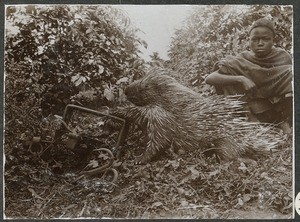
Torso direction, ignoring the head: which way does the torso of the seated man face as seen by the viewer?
toward the camera

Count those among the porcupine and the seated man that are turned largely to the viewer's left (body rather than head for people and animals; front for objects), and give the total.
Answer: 1

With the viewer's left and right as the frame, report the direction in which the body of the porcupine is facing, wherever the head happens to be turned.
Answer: facing to the left of the viewer

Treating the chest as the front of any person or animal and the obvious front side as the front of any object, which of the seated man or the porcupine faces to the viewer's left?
the porcupine

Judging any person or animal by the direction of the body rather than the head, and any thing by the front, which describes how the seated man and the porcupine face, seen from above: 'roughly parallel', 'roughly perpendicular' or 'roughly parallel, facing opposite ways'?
roughly perpendicular
